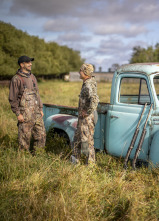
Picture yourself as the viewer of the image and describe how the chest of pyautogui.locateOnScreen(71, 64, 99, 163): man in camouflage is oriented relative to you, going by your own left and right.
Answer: facing to the left of the viewer

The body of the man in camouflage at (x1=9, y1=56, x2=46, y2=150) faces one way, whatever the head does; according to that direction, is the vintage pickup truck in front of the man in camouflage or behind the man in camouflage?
in front

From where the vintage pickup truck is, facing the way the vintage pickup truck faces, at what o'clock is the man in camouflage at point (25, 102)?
The man in camouflage is roughly at 5 o'clock from the vintage pickup truck.

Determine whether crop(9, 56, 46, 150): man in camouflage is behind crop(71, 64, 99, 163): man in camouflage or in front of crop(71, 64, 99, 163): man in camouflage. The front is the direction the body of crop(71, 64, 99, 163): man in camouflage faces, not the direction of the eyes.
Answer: in front

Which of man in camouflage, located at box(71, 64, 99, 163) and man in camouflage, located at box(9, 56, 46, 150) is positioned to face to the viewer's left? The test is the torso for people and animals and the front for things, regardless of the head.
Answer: man in camouflage, located at box(71, 64, 99, 163)

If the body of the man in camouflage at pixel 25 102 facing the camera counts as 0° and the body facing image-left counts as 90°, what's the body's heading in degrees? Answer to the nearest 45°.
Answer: approximately 315°

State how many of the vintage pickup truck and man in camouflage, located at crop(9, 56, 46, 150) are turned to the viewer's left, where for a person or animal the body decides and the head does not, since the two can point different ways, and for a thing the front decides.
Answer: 0

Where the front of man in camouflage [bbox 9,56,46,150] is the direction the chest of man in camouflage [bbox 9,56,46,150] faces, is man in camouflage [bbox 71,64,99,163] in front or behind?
in front
